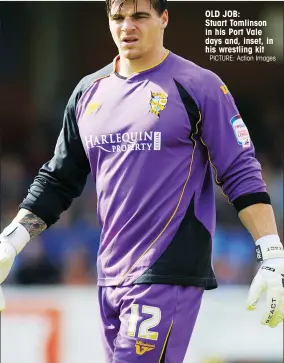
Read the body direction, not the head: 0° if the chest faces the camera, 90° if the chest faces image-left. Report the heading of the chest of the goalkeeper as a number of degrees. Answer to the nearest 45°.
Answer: approximately 45°
